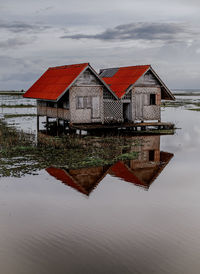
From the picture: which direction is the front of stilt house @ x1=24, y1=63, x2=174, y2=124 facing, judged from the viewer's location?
facing the viewer and to the right of the viewer
